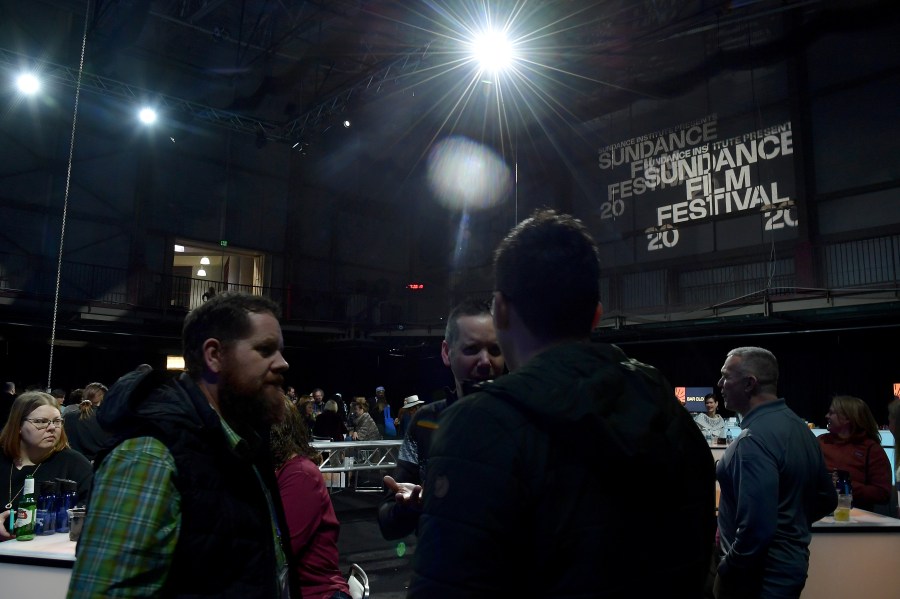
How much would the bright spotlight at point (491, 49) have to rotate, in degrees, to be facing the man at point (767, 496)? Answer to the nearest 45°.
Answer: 0° — it already faces them

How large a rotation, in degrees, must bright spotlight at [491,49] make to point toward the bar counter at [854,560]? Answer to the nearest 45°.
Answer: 0° — it already faces it

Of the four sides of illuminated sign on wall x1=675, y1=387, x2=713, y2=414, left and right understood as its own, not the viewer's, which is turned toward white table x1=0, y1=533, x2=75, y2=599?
front

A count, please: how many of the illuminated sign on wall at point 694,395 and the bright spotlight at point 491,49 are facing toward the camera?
2

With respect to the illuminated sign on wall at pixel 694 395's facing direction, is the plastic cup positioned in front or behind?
in front

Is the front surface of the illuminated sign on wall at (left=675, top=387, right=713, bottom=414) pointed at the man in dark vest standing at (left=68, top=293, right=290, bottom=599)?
yes

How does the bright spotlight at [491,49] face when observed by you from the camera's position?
facing the viewer

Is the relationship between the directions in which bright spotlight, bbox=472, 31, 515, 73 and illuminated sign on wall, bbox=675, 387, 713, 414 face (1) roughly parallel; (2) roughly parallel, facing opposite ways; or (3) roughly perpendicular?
roughly parallel

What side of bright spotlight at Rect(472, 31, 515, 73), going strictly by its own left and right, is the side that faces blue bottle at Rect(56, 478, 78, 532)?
front

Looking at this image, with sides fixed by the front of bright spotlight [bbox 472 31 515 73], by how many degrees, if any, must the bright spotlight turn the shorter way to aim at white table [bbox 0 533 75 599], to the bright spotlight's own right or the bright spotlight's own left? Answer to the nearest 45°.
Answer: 0° — it already faces it

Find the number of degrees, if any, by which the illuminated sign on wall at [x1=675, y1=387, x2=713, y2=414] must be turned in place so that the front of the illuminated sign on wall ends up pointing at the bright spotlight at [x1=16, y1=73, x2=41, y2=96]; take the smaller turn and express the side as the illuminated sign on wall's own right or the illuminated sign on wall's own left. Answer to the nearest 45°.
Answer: approximately 45° to the illuminated sign on wall's own right

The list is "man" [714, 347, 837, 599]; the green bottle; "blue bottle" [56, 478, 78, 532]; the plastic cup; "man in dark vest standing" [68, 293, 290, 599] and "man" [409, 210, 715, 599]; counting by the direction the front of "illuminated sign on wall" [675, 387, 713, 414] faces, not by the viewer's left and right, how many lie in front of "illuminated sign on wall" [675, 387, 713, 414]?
6

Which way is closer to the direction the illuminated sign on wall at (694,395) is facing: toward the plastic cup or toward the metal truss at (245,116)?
the plastic cup

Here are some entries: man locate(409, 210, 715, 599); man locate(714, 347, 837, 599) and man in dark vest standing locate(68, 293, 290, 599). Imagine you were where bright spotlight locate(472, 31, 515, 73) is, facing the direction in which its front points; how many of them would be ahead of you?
3

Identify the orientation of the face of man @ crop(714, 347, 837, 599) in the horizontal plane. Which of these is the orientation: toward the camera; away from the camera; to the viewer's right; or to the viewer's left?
to the viewer's left

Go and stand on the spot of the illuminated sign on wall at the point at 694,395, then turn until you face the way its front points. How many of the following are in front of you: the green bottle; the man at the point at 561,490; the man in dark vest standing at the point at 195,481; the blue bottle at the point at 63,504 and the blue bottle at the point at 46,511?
5

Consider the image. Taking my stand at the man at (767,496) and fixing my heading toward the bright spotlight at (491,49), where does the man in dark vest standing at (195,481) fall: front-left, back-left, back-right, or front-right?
back-left

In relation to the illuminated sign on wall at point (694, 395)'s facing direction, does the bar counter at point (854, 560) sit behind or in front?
in front

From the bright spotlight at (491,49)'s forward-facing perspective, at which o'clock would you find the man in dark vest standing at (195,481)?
The man in dark vest standing is roughly at 12 o'clock from the bright spotlight.

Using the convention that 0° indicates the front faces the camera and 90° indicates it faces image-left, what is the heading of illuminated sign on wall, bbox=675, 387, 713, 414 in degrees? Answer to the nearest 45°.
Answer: approximately 0°

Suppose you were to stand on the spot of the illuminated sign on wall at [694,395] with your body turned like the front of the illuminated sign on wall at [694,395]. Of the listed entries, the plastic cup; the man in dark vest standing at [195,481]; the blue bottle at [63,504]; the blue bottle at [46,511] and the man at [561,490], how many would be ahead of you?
5
